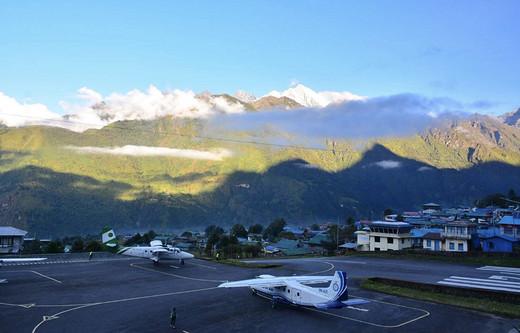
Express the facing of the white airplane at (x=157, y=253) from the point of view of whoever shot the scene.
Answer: facing to the right of the viewer

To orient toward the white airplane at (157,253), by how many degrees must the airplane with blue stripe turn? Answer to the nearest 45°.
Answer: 0° — it already faces it

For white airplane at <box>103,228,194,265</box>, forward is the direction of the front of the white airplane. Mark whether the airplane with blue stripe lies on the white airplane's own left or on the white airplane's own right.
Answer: on the white airplane's own right

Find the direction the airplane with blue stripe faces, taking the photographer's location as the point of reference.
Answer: facing away from the viewer and to the left of the viewer

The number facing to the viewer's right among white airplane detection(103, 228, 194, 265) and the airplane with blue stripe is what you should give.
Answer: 1
